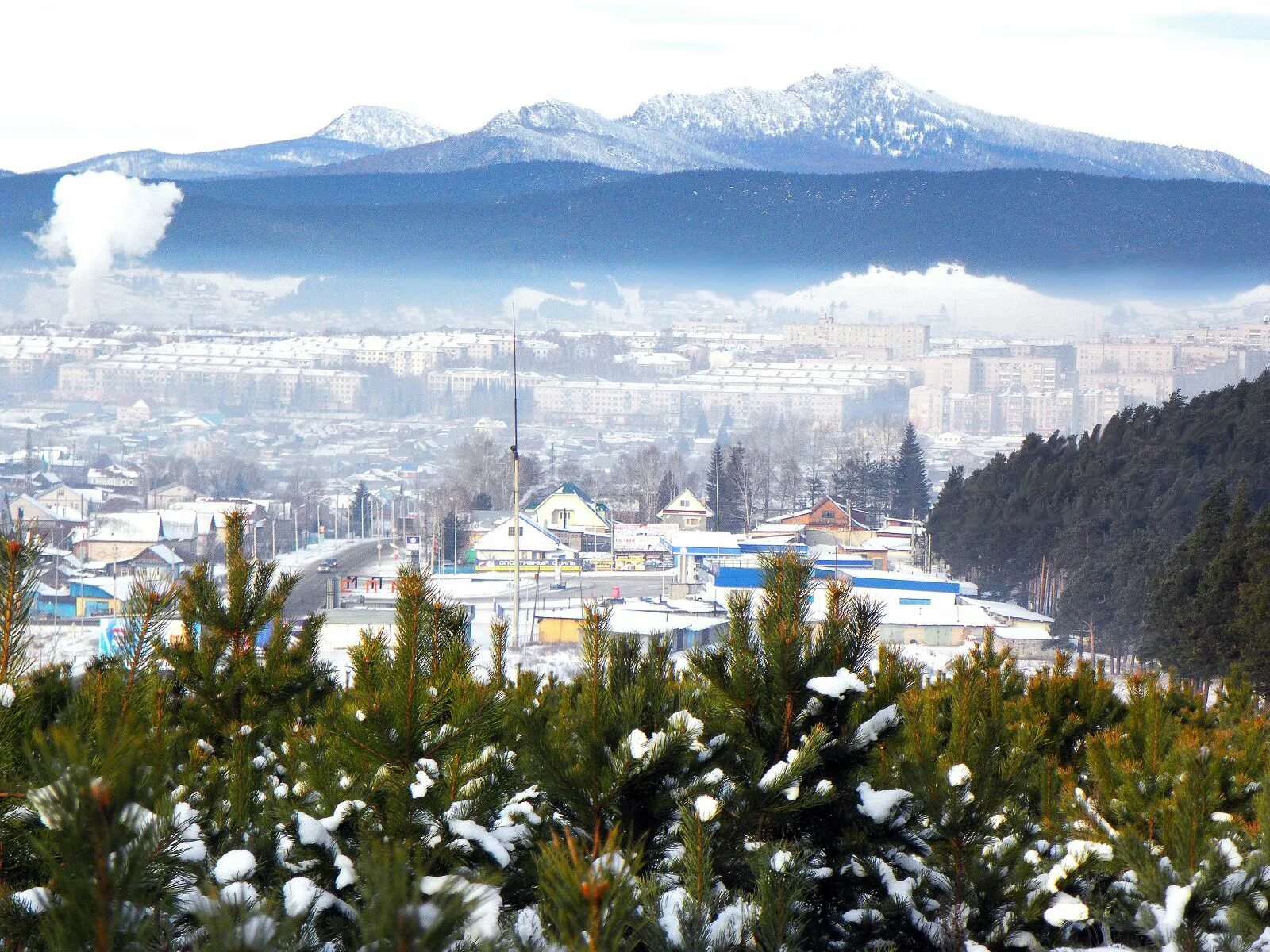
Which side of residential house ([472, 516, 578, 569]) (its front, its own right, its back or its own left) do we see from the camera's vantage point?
front

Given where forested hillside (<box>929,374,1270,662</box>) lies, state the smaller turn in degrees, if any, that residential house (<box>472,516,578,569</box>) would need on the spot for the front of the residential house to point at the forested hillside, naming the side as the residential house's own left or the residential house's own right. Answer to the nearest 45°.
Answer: approximately 45° to the residential house's own left

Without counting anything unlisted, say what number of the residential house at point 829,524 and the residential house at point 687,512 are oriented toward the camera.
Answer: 2

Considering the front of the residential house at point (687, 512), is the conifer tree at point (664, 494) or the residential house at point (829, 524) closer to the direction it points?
the residential house

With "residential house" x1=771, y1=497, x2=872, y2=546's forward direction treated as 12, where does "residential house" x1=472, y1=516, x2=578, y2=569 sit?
"residential house" x1=472, y1=516, x2=578, y2=569 is roughly at 2 o'clock from "residential house" x1=771, y1=497, x2=872, y2=546.

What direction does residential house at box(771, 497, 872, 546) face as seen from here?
toward the camera

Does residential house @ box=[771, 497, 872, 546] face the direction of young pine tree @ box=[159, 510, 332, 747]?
yes

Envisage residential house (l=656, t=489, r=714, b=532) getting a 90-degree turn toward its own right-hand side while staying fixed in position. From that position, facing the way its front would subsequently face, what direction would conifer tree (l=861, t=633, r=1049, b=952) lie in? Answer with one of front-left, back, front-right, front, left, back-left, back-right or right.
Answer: left

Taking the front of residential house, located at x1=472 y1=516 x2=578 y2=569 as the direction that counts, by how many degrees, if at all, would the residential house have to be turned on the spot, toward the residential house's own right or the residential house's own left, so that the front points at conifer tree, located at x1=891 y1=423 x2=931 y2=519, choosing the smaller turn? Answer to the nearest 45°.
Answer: approximately 135° to the residential house's own left

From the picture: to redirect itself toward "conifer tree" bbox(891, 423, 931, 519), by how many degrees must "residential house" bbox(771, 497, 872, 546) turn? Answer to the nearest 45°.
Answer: approximately 180°

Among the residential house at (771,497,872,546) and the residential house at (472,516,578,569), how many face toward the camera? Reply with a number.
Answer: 2

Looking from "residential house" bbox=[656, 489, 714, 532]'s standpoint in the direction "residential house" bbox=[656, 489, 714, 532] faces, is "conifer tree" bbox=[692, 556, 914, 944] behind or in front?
in front

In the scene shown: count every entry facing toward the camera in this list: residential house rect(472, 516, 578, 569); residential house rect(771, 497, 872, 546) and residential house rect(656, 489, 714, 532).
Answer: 3

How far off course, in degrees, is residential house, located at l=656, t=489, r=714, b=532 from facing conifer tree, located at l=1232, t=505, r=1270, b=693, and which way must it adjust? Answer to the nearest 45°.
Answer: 0° — it already faces it

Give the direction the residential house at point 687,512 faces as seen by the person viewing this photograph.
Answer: facing the viewer

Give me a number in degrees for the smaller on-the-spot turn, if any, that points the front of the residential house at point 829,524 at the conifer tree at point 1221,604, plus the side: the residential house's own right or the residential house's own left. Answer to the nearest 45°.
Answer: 0° — it already faces it
